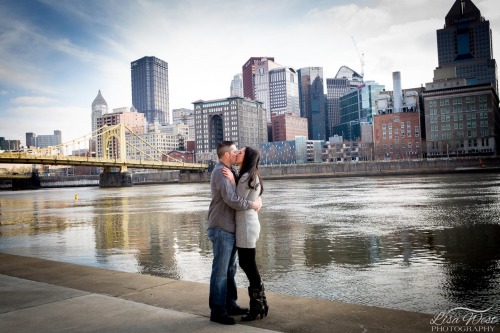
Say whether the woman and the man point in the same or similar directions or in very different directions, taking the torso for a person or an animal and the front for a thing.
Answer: very different directions

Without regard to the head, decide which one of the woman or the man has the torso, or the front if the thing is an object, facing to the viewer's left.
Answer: the woman

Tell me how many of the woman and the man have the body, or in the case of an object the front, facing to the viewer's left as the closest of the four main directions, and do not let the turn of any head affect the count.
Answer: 1

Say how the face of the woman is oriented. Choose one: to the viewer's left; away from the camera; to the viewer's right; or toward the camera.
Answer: to the viewer's left

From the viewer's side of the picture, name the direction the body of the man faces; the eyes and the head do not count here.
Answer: to the viewer's right

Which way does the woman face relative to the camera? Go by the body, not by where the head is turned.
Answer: to the viewer's left

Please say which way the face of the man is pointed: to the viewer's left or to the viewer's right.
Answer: to the viewer's right

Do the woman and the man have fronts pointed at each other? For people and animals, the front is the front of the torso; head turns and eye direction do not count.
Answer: yes
